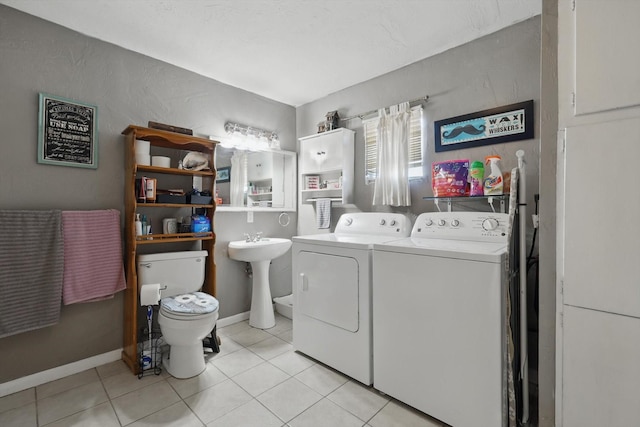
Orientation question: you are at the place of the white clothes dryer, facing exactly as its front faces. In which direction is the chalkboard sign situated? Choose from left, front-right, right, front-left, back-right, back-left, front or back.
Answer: front-right

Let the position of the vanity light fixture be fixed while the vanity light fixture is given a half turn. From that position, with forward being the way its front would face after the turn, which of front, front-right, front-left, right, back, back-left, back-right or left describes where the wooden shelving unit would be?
left

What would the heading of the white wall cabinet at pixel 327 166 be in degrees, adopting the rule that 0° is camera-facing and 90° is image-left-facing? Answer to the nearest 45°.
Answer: approximately 45°

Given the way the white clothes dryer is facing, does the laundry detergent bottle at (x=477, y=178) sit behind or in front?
behind
